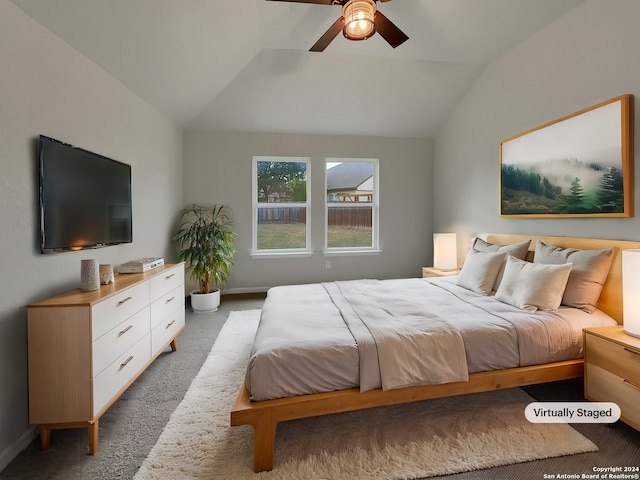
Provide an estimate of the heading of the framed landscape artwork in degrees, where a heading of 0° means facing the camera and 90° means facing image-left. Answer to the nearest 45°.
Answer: approximately 45°

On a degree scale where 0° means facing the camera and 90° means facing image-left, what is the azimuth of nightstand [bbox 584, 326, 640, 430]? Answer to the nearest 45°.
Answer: approximately 45°

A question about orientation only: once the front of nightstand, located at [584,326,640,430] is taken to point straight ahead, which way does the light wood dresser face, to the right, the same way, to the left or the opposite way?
the opposite way

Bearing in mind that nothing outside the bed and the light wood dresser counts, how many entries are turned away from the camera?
0

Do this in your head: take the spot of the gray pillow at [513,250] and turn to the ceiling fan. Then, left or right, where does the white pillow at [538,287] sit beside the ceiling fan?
left

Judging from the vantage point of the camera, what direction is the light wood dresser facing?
facing the viewer and to the right of the viewer

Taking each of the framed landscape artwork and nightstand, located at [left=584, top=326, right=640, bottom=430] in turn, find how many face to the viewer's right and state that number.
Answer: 0

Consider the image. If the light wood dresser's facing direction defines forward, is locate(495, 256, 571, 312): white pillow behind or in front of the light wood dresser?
in front

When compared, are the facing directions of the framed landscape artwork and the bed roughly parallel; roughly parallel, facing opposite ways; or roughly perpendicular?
roughly parallel

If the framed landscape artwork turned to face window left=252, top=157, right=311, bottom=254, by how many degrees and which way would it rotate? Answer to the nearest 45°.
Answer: approximately 45° to its right

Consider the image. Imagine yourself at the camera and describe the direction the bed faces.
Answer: facing the viewer and to the left of the viewer

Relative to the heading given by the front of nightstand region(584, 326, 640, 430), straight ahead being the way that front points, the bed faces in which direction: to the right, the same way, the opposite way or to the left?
the same way

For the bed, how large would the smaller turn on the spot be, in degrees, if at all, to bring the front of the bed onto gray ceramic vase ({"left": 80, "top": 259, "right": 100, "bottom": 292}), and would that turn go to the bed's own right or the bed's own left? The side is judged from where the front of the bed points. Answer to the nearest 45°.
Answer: approximately 45° to the bed's own right

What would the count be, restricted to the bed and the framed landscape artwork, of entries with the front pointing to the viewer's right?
0

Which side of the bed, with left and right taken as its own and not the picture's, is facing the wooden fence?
right

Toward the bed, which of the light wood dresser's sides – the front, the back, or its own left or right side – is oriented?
front

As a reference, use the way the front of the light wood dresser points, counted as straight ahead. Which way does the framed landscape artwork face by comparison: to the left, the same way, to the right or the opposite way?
the opposite way

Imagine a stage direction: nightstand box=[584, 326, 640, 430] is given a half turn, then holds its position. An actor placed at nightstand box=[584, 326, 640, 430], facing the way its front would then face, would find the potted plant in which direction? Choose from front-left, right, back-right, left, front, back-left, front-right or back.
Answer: back-left

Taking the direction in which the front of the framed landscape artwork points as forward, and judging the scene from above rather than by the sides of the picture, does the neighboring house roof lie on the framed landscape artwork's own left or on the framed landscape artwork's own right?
on the framed landscape artwork's own right
